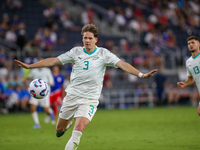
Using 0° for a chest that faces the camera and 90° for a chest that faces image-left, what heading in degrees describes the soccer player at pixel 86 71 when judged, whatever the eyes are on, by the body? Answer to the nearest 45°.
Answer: approximately 0°

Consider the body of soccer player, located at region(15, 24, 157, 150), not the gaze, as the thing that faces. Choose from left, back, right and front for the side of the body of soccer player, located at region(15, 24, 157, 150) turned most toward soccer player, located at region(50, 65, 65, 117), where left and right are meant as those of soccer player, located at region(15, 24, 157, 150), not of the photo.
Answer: back

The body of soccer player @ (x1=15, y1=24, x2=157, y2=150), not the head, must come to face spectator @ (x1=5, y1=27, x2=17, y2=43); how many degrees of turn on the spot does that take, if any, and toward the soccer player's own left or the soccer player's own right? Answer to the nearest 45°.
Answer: approximately 180°

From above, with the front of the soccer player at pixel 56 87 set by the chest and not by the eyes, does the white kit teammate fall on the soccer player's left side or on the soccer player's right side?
on the soccer player's left side

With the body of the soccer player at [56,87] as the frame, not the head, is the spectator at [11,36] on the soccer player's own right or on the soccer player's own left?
on the soccer player's own right

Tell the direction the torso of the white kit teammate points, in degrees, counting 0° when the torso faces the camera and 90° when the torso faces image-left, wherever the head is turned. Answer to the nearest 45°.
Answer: approximately 45°
